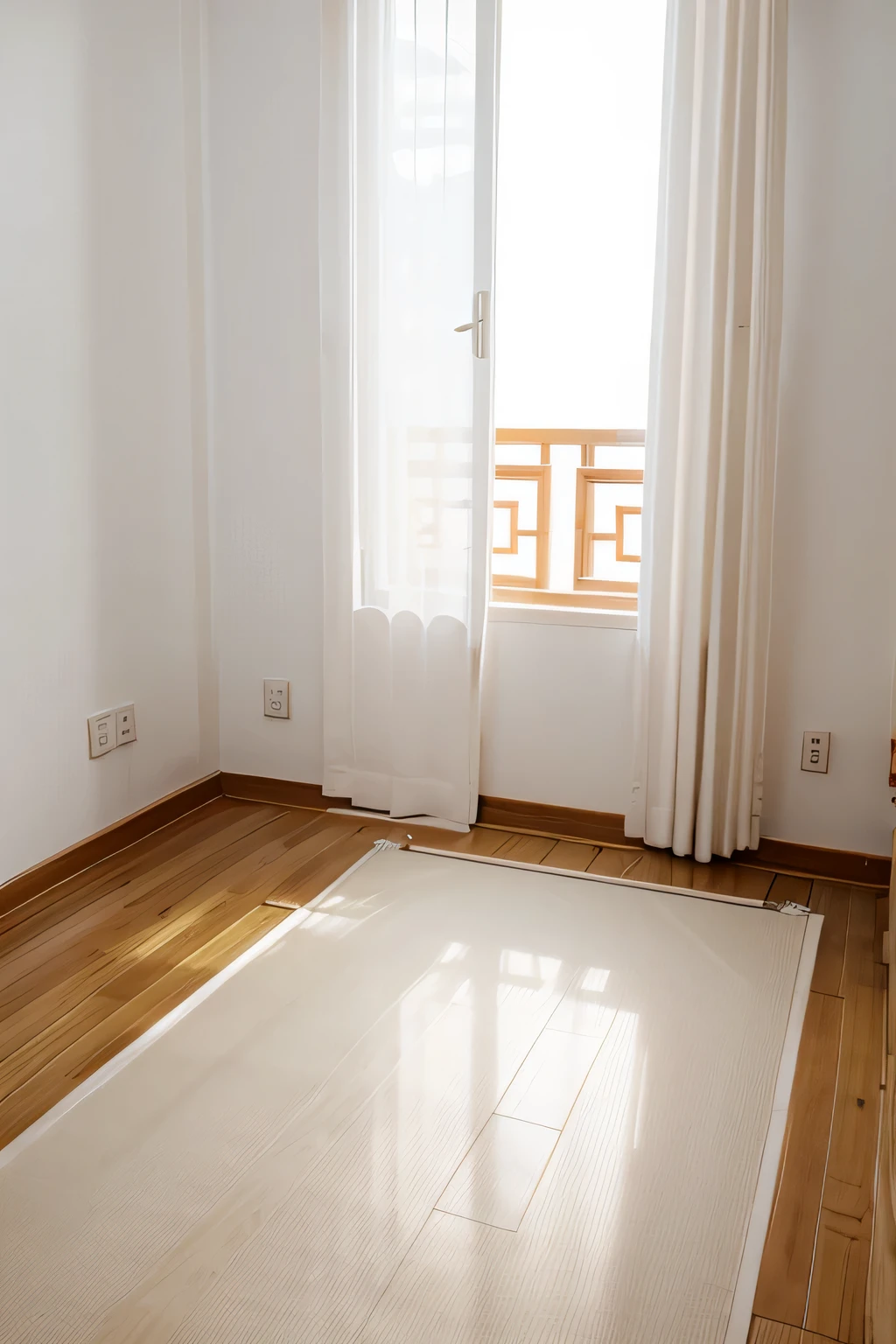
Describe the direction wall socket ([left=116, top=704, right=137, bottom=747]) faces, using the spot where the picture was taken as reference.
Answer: facing the viewer and to the right of the viewer

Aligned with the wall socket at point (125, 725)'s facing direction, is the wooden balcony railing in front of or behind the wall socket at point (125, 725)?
in front

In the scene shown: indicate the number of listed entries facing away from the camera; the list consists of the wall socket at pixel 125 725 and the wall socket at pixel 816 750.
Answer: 0

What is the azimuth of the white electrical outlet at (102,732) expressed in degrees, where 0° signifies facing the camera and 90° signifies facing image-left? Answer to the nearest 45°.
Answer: approximately 315°

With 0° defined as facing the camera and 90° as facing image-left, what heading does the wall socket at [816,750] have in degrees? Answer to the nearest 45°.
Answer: approximately 0°

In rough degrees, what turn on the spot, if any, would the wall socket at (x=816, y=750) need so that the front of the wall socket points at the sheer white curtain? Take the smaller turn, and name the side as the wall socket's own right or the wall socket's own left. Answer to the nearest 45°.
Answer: approximately 90° to the wall socket's own right

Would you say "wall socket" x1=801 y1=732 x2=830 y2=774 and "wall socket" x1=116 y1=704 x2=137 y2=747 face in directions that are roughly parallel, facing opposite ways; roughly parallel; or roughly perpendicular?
roughly perpendicular

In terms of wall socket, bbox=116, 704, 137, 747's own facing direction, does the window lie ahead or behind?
ahead

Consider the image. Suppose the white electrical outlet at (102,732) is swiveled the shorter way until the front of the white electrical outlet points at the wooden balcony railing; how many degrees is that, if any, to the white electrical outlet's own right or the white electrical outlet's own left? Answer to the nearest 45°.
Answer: approximately 45° to the white electrical outlet's own left

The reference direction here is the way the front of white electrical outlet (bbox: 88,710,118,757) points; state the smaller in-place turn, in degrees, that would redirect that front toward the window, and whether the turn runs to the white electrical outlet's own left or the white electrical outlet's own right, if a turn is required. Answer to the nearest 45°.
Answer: approximately 45° to the white electrical outlet's own left

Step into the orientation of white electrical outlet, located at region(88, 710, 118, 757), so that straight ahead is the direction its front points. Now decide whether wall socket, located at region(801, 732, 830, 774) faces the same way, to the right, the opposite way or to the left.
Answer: to the right

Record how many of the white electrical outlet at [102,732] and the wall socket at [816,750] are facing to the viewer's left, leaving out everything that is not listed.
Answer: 0
